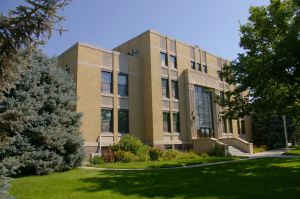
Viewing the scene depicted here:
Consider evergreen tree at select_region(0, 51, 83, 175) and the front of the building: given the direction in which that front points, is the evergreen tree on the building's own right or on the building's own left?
on the building's own right

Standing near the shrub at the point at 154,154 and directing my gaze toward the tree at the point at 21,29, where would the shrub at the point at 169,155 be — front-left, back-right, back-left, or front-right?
back-left

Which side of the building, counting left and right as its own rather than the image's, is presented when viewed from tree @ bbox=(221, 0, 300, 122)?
front

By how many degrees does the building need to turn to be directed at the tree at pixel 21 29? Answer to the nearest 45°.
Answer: approximately 45° to its right

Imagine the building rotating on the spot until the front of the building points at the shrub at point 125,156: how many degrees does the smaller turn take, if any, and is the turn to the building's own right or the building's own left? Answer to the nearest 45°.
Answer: approximately 45° to the building's own right

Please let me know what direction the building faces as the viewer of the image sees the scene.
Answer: facing the viewer and to the right of the viewer

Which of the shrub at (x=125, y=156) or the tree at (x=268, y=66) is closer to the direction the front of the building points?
the tree
